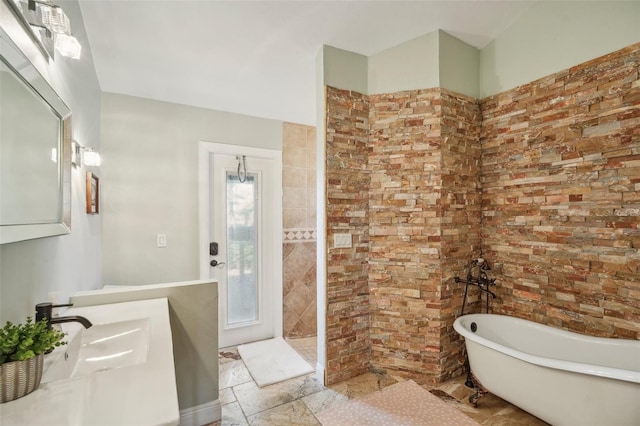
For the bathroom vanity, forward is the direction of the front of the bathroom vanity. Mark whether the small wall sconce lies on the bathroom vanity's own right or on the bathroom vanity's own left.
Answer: on the bathroom vanity's own left

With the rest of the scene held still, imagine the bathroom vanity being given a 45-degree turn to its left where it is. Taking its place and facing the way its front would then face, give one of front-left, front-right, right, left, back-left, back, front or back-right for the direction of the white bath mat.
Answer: front

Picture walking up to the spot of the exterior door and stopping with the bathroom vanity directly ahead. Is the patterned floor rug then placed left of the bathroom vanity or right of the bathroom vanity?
left

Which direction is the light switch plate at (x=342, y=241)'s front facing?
toward the camera

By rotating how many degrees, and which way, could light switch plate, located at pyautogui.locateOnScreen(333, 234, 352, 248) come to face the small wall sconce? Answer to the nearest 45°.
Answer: approximately 90° to its right

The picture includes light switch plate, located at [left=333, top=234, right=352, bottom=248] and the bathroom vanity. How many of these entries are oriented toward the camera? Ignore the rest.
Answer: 1

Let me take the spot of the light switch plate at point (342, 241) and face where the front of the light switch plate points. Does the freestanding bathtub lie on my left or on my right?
on my left

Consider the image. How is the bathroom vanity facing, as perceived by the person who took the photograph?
facing to the right of the viewer

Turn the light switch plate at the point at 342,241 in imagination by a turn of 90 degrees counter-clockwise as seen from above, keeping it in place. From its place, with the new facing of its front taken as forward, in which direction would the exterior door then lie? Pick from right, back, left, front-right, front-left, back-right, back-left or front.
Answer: back-left

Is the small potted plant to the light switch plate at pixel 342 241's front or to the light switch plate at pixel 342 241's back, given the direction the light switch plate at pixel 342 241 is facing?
to the front
